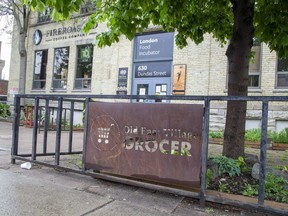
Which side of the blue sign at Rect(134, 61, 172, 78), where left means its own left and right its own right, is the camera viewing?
front

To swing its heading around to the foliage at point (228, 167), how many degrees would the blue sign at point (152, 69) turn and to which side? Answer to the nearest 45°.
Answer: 0° — it already faces it

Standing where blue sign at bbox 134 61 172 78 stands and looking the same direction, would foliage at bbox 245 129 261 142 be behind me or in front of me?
in front

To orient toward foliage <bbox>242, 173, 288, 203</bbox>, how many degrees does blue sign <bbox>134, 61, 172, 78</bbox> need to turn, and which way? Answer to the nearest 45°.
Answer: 0° — it already faces it

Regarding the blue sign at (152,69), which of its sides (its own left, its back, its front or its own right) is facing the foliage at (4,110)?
right

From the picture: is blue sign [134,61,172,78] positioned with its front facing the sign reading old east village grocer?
yes

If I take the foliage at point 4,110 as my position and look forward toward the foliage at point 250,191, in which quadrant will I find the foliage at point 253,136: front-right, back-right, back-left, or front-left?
front-left

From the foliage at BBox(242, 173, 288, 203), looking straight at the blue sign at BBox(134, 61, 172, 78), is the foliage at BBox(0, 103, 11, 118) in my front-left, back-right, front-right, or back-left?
front-left

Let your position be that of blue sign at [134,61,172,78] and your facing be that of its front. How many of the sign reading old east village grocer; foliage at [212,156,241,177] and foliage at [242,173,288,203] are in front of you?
3

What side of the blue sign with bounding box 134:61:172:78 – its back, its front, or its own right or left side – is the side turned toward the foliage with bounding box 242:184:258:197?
front

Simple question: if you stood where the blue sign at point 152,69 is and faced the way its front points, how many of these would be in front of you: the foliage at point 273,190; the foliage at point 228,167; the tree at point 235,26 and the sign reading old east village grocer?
4
